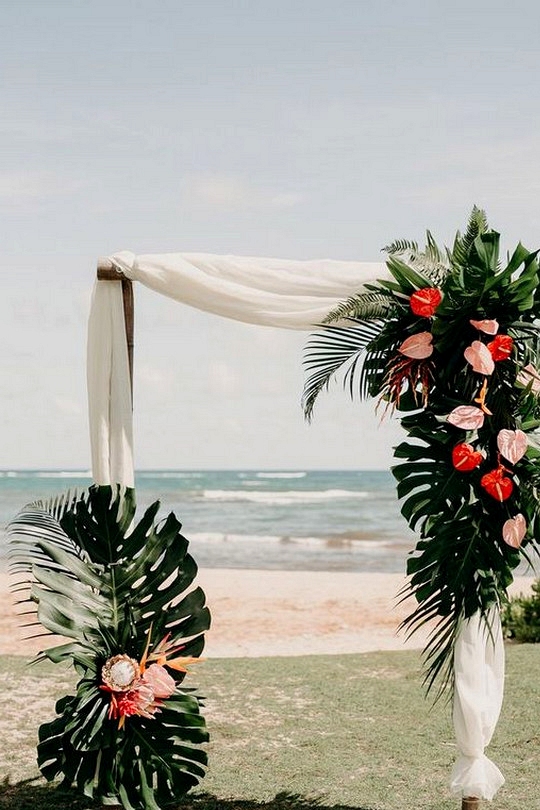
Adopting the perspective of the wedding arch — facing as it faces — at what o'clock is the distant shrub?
The distant shrub is roughly at 7 o'clock from the wedding arch.

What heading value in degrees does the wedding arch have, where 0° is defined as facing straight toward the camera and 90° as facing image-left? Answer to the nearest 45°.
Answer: approximately 0°
